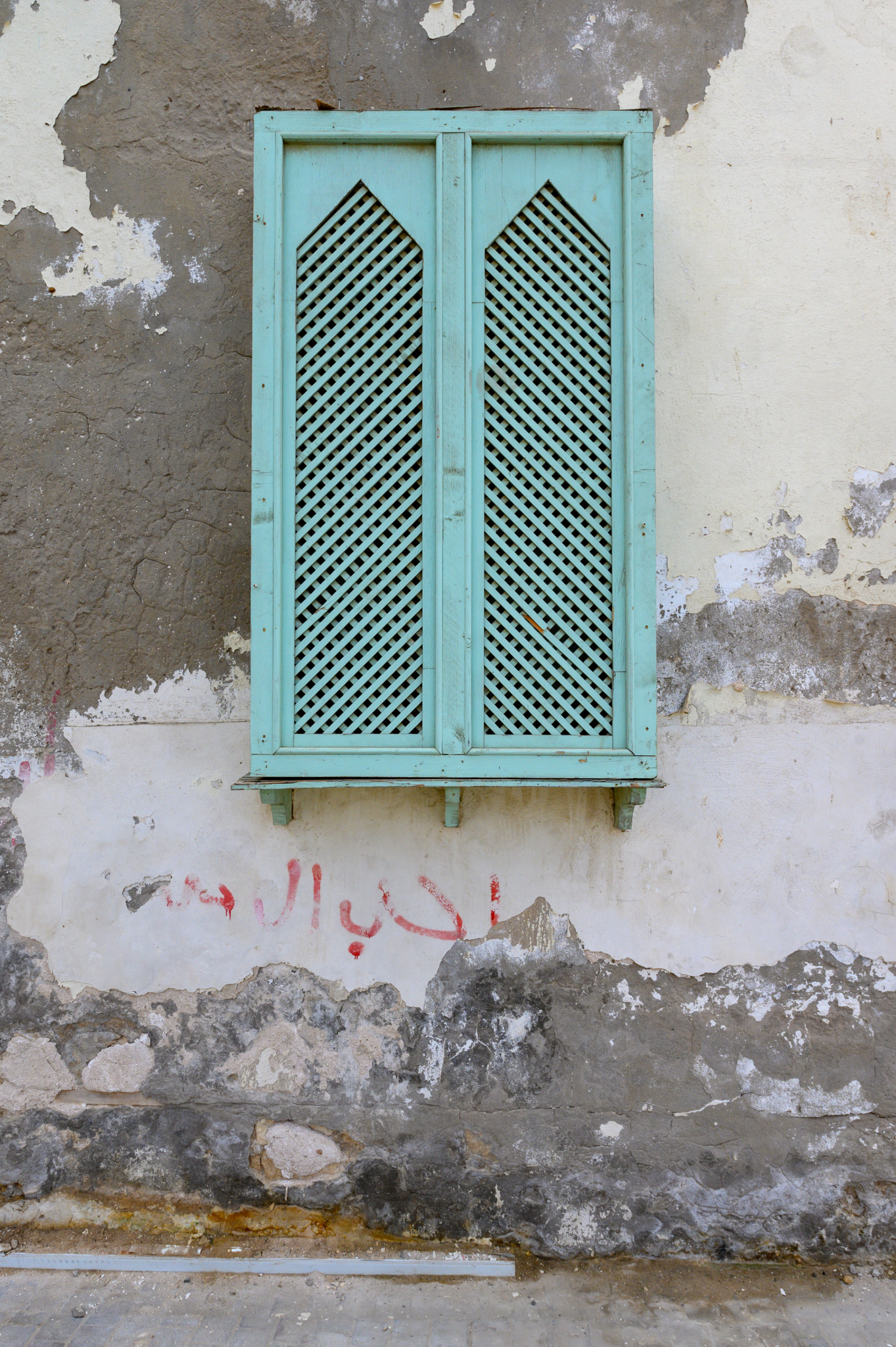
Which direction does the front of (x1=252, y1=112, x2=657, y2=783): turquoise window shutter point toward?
toward the camera
